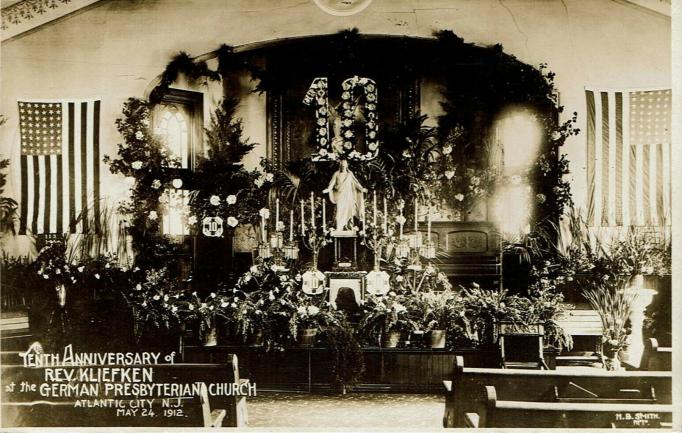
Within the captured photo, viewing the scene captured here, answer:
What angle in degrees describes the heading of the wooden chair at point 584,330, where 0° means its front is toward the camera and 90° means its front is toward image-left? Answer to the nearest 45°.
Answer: approximately 45°

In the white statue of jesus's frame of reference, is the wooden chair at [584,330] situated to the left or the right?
on its left

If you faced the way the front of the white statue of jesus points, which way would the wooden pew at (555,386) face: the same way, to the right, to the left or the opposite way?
the opposite way

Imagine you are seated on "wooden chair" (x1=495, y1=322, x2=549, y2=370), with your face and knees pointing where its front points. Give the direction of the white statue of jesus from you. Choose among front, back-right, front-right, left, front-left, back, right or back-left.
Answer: back-right

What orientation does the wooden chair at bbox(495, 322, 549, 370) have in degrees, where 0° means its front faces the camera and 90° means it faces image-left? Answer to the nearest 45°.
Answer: approximately 0°

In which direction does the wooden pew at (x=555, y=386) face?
away from the camera

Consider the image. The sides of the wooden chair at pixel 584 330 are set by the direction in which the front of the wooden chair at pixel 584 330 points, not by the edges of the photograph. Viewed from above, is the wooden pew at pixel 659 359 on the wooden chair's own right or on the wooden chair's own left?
on the wooden chair's own left

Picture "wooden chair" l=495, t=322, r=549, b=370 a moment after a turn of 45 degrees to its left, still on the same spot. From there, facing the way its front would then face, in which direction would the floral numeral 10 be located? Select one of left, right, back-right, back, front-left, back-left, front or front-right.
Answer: back

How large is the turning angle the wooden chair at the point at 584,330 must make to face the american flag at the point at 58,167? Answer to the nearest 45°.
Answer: approximately 45° to its right
